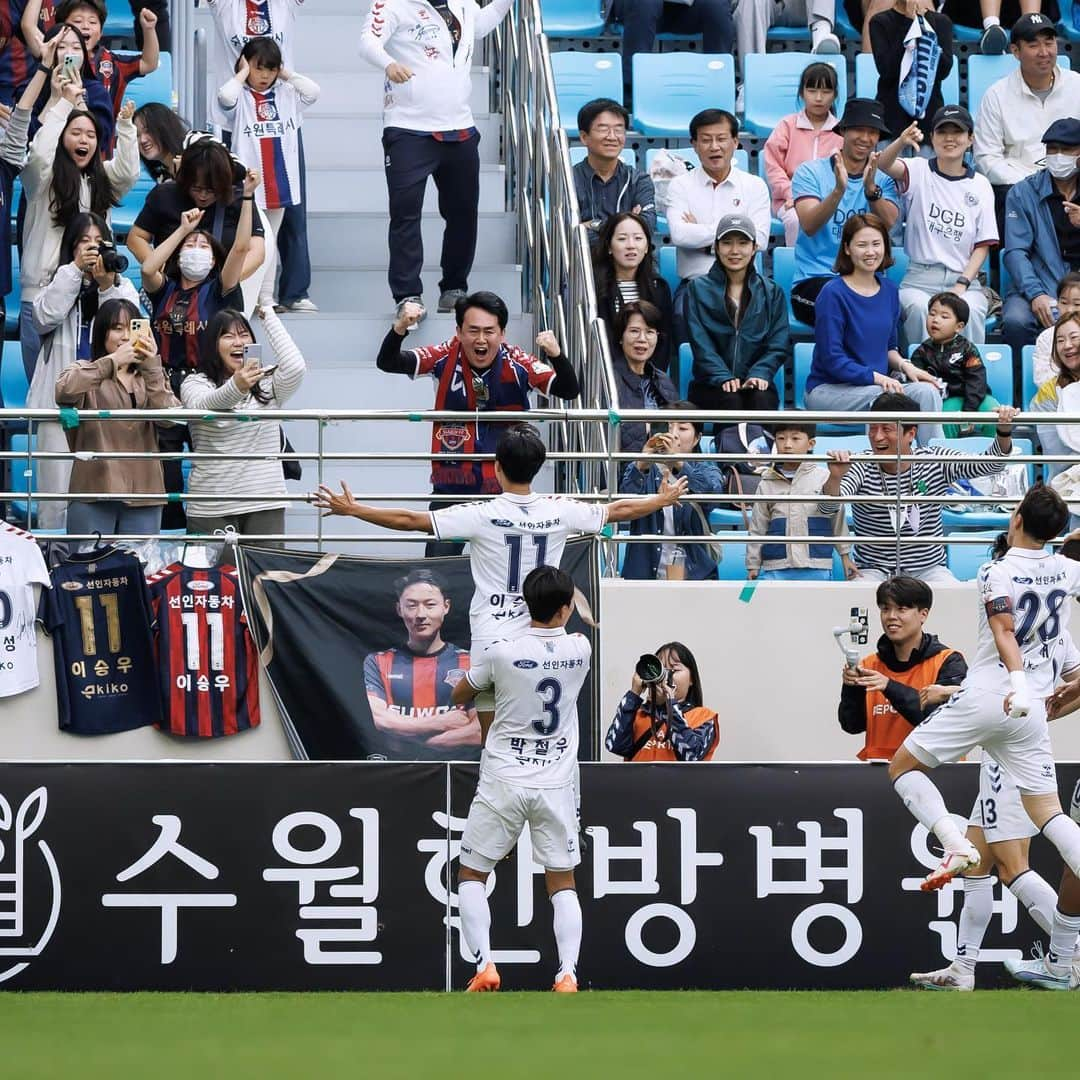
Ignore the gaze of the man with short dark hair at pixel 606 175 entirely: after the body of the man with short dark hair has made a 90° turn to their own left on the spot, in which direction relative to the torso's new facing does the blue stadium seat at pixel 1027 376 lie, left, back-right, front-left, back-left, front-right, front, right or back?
front

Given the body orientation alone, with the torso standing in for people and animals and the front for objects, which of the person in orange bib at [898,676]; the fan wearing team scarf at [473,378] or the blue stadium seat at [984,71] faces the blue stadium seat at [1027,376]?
the blue stadium seat at [984,71]

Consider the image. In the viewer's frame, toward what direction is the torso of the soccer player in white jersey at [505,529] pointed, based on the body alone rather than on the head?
away from the camera

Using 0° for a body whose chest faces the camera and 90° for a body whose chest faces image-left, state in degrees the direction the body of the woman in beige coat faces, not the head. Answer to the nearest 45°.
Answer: approximately 315°

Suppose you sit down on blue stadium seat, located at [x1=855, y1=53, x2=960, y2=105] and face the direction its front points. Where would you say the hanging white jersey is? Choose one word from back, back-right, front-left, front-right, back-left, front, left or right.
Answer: front-right

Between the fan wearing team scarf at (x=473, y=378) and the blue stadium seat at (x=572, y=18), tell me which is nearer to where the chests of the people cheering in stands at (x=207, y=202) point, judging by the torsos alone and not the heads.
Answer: the fan wearing team scarf

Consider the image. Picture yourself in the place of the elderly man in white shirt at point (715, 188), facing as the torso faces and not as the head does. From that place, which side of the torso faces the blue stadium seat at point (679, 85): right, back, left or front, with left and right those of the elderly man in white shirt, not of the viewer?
back

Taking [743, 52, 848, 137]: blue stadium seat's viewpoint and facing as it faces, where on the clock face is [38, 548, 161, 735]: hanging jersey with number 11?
The hanging jersey with number 11 is roughly at 1 o'clock from the blue stadium seat.

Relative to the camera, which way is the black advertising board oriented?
toward the camera

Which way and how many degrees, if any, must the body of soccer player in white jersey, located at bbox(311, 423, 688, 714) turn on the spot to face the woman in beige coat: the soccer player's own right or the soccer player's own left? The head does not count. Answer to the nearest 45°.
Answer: approximately 45° to the soccer player's own left

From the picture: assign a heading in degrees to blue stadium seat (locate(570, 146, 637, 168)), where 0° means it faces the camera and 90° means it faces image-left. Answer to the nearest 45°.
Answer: approximately 0°

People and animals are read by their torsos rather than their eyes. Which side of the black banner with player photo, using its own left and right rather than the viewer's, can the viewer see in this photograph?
front
